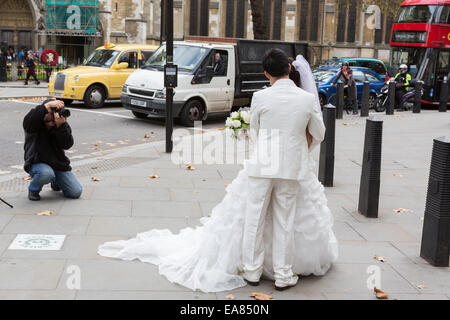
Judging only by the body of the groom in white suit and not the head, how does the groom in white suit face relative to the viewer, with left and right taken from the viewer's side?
facing away from the viewer

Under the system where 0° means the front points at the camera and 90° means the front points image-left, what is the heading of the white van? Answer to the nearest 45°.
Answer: approximately 45°

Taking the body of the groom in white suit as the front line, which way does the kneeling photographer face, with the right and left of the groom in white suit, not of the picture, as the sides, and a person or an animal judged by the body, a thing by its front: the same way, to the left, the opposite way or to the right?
to the right

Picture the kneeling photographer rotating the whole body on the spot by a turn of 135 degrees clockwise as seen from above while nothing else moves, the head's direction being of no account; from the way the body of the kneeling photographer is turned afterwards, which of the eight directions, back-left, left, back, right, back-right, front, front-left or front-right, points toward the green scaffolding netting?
right

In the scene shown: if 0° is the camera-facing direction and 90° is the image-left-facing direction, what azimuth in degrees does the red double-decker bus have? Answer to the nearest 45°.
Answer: approximately 45°

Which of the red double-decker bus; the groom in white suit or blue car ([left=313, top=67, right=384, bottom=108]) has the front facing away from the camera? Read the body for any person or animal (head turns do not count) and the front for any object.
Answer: the groom in white suit

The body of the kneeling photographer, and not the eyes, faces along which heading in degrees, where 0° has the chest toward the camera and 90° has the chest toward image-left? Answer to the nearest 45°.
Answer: approximately 315°

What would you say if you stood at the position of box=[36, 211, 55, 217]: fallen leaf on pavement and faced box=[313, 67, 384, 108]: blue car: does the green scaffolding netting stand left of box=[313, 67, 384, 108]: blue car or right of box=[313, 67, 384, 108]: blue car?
left
